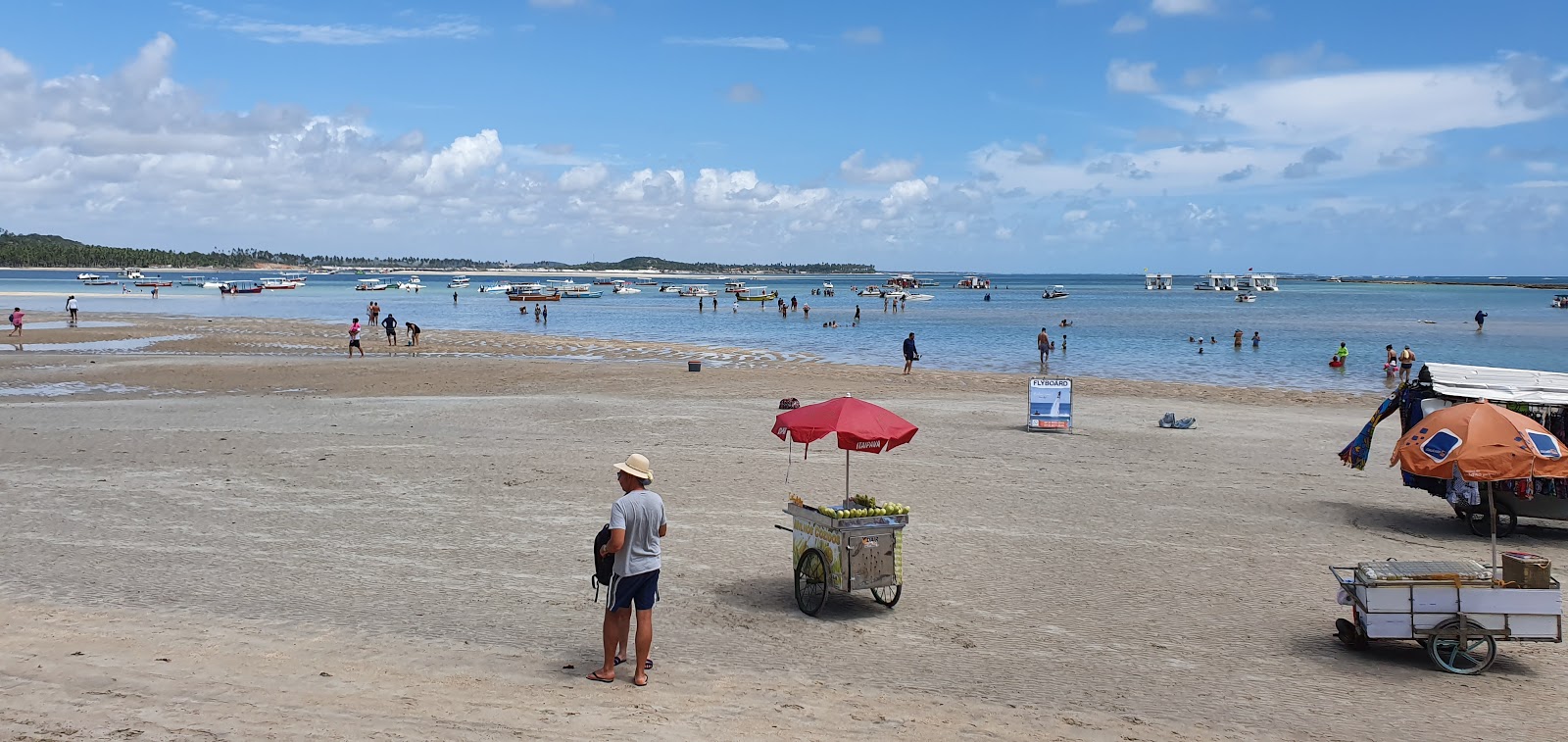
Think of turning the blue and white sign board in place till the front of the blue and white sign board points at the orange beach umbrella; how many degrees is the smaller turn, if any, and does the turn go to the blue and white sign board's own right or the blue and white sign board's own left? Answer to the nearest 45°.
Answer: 0° — it already faces it

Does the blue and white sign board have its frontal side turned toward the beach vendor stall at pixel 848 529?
yes

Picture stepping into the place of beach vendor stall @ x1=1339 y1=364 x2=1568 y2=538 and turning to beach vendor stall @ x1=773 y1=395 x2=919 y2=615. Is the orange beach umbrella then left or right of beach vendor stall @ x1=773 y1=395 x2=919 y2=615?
left

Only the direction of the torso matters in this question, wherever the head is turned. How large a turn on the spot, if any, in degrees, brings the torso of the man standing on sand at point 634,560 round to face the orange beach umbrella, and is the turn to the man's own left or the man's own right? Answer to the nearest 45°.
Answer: approximately 135° to the man's own right

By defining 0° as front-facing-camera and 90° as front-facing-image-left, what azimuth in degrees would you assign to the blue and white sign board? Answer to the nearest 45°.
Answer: approximately 0°

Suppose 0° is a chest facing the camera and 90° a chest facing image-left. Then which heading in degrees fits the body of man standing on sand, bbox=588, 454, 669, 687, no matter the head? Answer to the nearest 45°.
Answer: approximately 135°

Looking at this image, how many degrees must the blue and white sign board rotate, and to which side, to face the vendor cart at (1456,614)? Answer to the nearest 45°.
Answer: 0° — it already faces it

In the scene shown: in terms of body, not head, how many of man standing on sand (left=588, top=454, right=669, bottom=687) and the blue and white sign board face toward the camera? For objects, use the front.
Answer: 1
